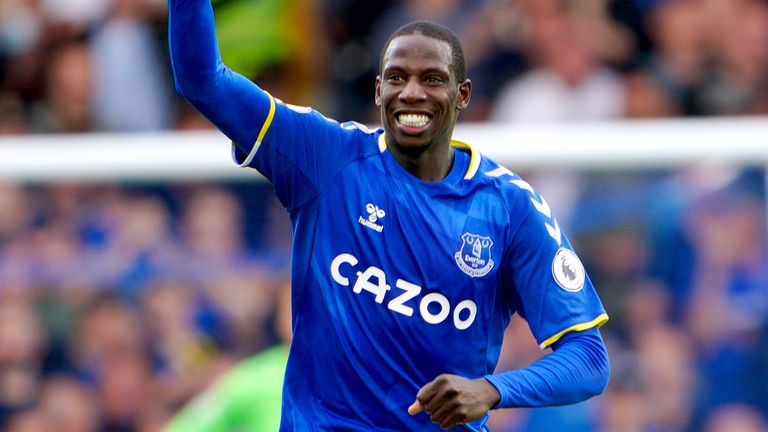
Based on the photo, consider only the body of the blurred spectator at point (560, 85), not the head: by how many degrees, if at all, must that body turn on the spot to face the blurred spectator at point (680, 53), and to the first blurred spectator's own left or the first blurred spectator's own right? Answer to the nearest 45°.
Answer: approximately 90° to the first blurred spectator's own left

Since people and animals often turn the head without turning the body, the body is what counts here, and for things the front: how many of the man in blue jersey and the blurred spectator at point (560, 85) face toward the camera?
2

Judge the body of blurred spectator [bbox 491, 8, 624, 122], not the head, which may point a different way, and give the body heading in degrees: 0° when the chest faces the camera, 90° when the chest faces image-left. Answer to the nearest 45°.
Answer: approximately 0°

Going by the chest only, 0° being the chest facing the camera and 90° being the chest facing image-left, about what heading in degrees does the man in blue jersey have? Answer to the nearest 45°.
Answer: approximately 0°

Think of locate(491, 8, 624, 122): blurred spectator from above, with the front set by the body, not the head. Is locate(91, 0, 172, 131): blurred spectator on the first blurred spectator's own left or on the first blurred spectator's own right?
on the first blurred spectator's own right
